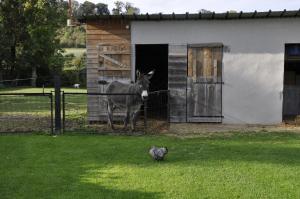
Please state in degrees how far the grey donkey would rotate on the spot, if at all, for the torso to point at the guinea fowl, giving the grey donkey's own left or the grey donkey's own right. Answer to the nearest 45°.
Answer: approximately 45° to the grey donkey's own right

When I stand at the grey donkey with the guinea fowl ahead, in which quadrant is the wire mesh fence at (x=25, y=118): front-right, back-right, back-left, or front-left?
back-right

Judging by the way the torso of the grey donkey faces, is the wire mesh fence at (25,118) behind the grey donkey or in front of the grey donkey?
behind

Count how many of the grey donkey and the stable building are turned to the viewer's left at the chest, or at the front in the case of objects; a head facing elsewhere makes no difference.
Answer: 0

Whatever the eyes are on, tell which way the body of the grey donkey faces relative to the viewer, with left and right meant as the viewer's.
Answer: facing the viewer and to the right of the viewer

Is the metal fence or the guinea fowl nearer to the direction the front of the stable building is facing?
the guinea fowl

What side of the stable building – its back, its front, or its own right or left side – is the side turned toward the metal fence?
front

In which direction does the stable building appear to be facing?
toward the camera

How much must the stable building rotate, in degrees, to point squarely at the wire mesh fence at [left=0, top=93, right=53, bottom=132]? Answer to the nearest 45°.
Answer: approximately 90° to its right

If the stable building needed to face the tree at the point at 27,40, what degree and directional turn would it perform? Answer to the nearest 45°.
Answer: approximately 135° to its right

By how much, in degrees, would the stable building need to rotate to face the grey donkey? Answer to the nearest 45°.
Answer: approximately 45° to its right

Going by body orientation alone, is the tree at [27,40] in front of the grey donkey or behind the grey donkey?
behind
